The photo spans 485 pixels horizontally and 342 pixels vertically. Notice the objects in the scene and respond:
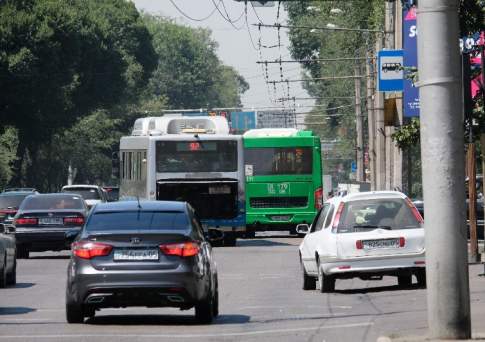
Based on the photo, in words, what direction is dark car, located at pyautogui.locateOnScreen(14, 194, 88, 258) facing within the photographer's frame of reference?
facing away from the viewer

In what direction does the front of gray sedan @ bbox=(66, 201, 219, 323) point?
away from the camera
